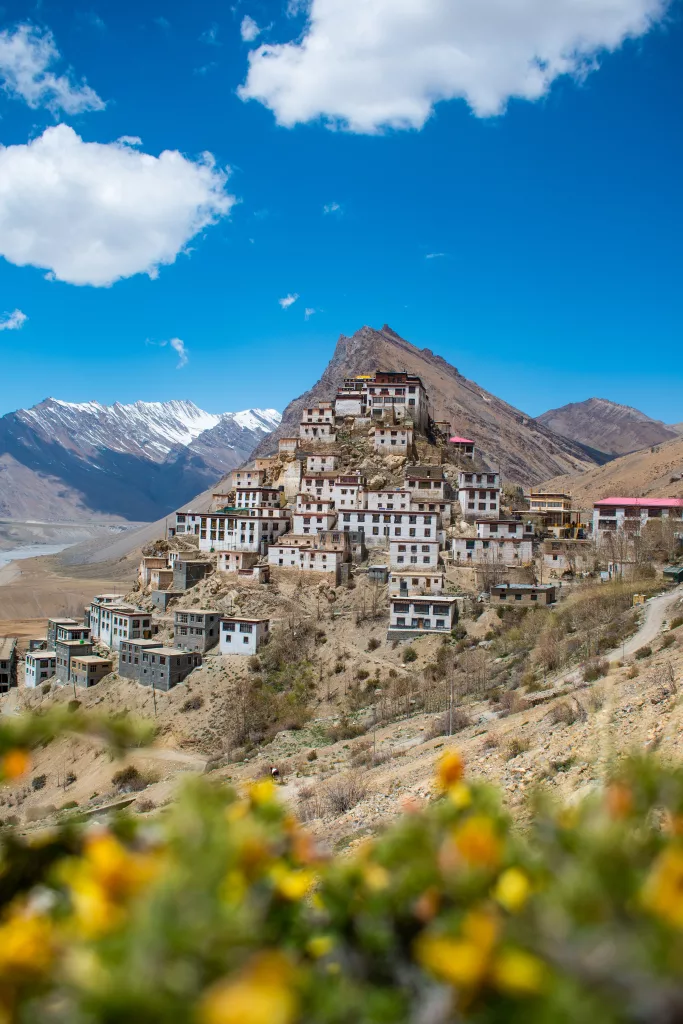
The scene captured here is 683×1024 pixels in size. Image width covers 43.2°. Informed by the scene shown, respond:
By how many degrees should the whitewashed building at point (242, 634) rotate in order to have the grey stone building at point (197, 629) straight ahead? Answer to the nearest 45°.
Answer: approximately 135° to its right

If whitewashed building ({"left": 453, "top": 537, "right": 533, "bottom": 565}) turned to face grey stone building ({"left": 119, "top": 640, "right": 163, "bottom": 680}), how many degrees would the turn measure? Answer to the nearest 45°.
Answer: approximately 90° to its right

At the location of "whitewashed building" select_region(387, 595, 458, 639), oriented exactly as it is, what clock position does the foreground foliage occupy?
The foreground foliage is roughly at 12 o'clock from the whitewashed building.

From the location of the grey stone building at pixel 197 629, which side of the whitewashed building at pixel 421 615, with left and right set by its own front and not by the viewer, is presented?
right

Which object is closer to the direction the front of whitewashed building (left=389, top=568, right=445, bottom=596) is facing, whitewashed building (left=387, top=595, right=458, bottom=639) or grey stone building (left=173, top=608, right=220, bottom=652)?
the whitewashed building

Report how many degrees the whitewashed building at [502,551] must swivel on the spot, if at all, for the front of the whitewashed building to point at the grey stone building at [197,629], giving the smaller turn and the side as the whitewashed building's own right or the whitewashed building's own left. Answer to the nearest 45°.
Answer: approximately 90° to the whitewashed building's own right

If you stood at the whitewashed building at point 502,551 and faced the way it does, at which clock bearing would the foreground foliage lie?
The foreground foliage is roughly at 12 o'clock from the whitewashed building.

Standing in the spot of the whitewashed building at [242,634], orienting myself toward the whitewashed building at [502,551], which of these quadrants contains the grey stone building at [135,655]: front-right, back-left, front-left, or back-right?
back-left

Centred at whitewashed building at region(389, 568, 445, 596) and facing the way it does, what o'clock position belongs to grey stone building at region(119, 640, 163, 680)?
The grey stone building is roughly at 3 o'clock from the whitewashed building.
